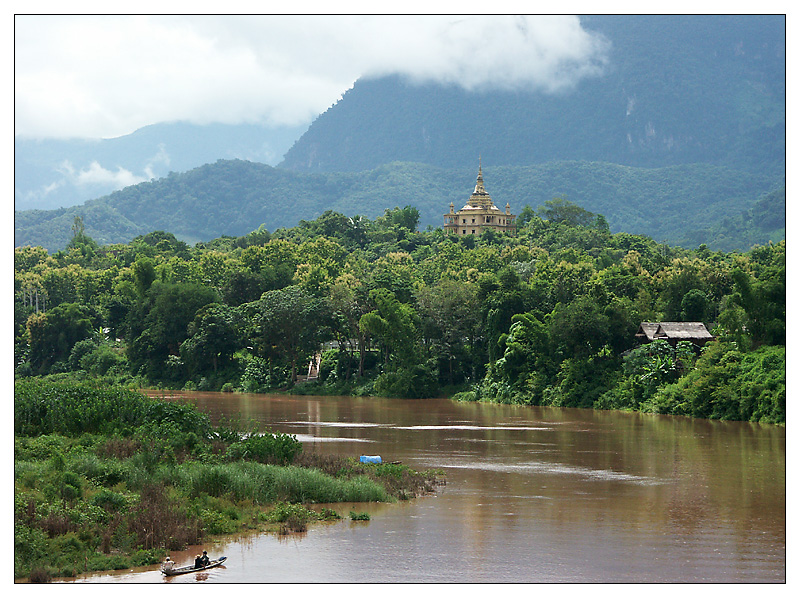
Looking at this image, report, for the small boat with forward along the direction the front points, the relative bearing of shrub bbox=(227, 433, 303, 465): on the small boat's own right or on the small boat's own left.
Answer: on the small boat's own left

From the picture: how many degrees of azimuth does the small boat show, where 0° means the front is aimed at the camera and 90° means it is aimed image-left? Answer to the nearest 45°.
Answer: approximately 270°

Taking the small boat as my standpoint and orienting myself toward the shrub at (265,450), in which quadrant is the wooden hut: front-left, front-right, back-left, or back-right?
front-right

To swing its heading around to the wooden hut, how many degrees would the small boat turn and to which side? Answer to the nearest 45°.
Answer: approximately 45° to its left

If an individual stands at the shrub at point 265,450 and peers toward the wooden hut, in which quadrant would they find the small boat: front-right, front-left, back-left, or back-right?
back-right
